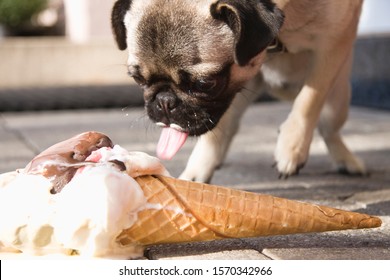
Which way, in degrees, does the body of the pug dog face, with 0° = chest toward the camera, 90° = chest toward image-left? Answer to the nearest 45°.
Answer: approximately 45°

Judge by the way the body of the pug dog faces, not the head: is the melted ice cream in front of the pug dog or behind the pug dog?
in front

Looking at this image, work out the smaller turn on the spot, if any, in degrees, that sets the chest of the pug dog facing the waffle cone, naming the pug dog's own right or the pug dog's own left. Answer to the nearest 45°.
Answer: approximately 45° to the pug dog's own left
